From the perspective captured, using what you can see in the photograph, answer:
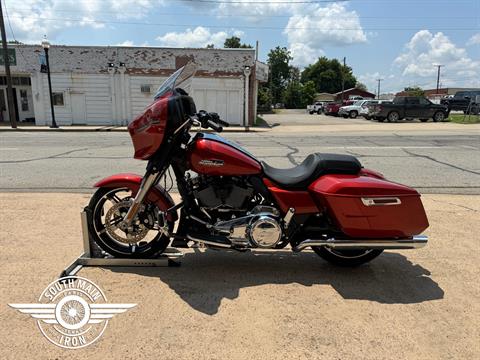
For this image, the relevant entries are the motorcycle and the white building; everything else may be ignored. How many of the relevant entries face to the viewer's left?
1

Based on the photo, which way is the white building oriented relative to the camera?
toward the camera

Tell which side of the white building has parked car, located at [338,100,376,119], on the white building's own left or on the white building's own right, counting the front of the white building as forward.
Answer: on the white building's own left

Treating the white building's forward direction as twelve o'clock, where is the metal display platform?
The metal display platform is roughly at 12 o'clock from the white building.

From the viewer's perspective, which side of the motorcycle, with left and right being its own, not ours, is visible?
left

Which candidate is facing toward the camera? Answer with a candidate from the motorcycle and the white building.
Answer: the white building

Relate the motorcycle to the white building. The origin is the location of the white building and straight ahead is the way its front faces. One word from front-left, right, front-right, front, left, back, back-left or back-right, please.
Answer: front

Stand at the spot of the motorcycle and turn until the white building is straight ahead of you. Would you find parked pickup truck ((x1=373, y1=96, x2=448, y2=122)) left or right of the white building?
right

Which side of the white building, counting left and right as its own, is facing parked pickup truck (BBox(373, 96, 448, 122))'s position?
left

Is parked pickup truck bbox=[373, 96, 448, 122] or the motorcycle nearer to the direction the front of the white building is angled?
the motorcycle

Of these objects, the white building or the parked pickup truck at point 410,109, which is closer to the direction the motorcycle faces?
the white building

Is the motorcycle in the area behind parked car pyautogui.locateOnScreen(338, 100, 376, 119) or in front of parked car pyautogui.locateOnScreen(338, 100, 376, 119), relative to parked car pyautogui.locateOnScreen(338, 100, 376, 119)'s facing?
in front
